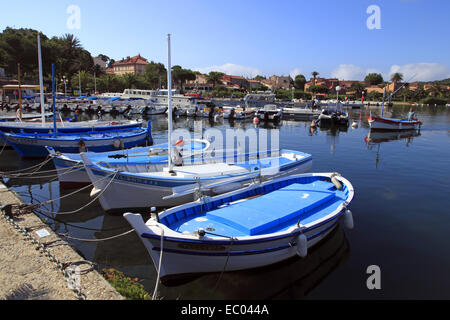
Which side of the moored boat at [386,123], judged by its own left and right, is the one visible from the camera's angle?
left

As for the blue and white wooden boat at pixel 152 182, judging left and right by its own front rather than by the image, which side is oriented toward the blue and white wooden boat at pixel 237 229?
left

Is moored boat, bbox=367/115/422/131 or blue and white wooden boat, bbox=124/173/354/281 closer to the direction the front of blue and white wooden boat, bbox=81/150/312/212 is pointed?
the blue and white wooden boat

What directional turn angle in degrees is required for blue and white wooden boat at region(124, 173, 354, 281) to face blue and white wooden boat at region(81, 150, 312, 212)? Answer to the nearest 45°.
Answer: approximately 90° to its right

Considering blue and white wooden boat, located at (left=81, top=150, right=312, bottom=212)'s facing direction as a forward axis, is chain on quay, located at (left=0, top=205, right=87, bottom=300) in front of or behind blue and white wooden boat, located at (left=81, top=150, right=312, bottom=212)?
in front

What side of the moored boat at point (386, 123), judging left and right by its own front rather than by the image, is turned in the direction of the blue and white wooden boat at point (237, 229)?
left
